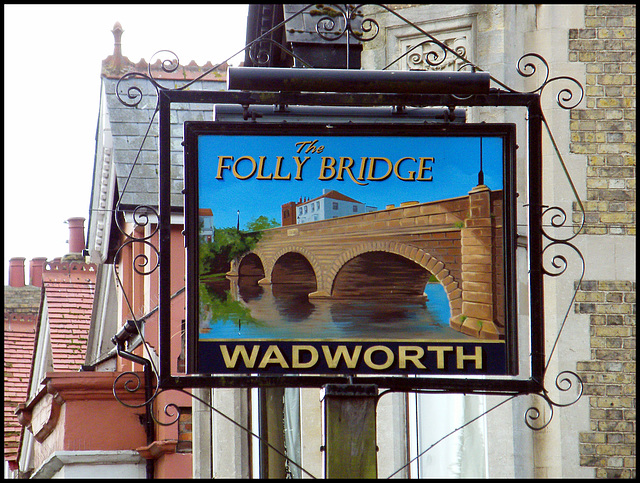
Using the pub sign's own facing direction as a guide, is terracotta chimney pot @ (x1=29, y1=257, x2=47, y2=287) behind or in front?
behind

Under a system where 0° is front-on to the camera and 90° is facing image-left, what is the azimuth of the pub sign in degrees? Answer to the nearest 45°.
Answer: approximately 0°

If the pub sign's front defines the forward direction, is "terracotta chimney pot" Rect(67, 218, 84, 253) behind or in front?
behind
